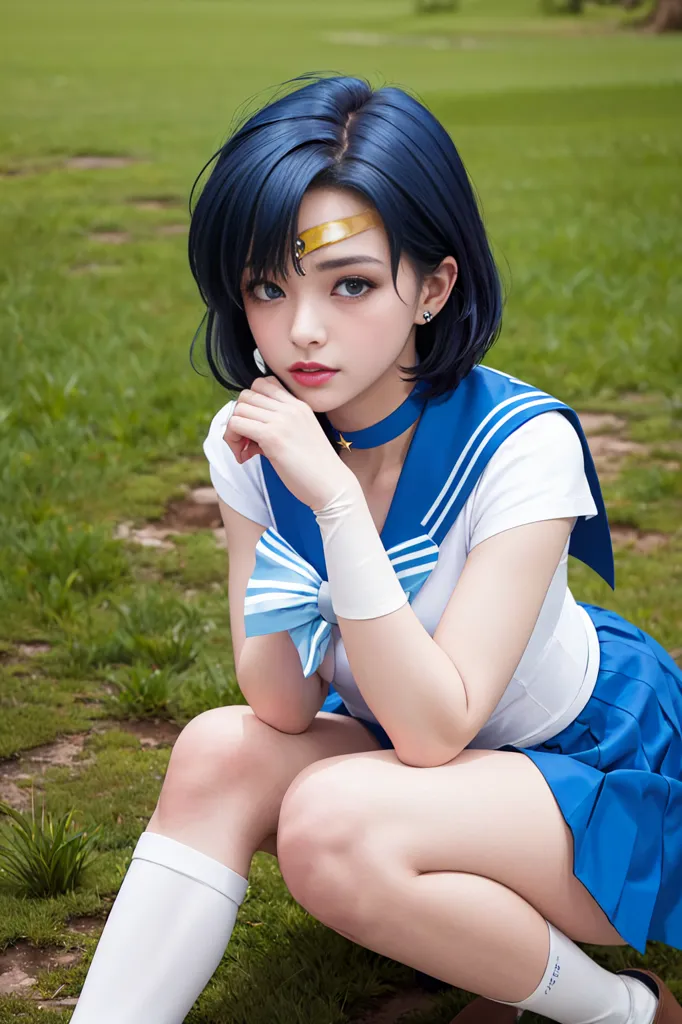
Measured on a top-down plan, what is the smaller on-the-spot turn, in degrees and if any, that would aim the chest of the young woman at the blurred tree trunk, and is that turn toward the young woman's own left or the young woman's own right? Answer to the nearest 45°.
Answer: approximately 135° to the young woman's own right

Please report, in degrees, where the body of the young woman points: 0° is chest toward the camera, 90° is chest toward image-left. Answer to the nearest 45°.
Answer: approximately 45°
